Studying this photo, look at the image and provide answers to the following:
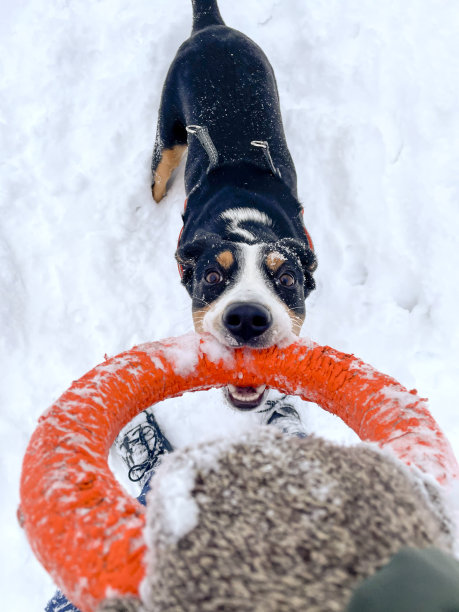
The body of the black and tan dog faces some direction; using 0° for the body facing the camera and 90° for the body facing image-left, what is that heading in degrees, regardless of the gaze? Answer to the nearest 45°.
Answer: approximately 0°
